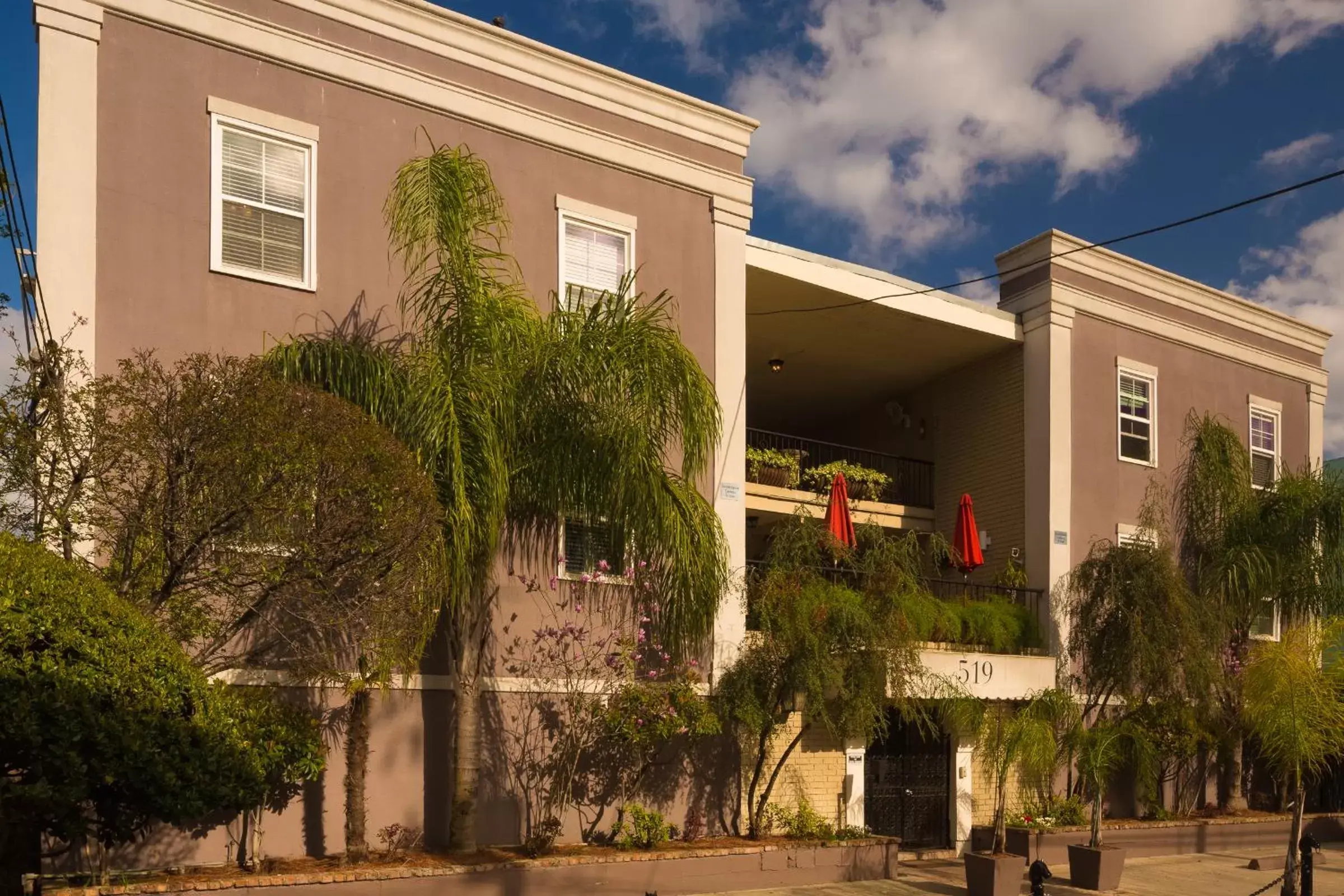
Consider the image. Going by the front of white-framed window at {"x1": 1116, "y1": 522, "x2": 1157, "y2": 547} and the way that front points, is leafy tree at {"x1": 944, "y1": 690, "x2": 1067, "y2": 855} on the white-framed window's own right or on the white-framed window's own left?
on the white-framed window's own right

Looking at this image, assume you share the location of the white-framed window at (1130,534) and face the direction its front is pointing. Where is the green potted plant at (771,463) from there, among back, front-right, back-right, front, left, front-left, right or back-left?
right

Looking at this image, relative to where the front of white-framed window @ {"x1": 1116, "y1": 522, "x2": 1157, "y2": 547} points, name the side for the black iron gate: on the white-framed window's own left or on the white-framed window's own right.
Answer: on the white-framed window's own right

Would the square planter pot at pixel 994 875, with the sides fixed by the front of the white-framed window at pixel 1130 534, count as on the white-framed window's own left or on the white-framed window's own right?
on the white-framed window's own right

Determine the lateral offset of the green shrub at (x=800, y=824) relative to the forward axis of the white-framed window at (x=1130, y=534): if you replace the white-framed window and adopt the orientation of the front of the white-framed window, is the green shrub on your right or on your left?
on your right

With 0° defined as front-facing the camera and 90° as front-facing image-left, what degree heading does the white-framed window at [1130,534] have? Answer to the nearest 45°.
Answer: approximately 315°

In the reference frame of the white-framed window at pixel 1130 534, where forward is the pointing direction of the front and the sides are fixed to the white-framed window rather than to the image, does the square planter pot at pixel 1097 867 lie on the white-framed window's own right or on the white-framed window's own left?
on the white-framed window's own right

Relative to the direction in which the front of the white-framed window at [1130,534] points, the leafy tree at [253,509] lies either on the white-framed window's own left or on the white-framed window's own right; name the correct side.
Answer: on the white-framed window's own right
